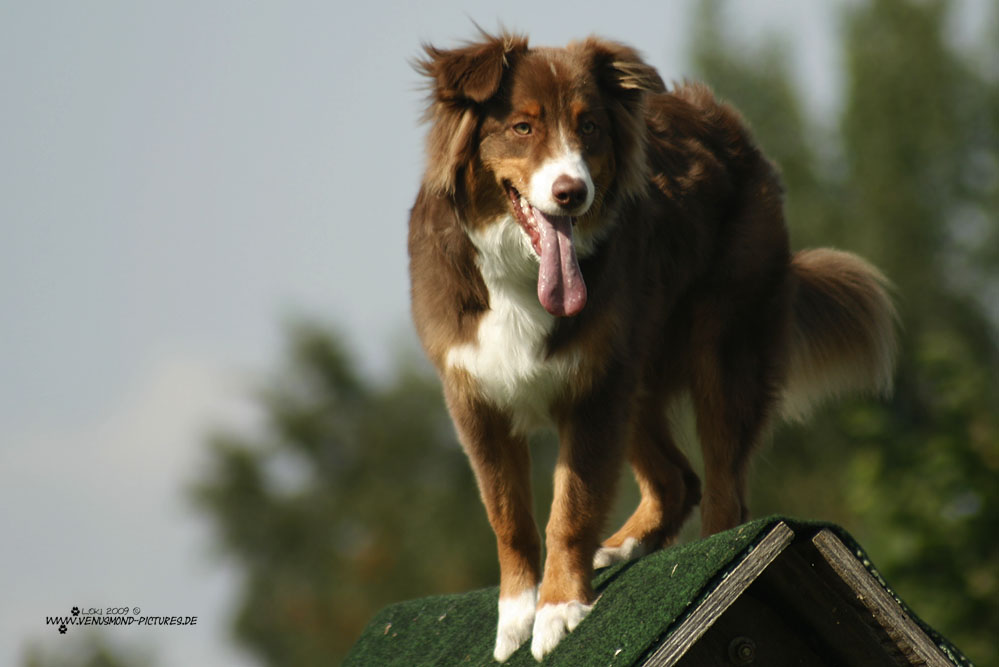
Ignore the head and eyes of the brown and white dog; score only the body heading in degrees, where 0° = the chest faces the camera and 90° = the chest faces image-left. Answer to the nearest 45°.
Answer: approximately 45°
